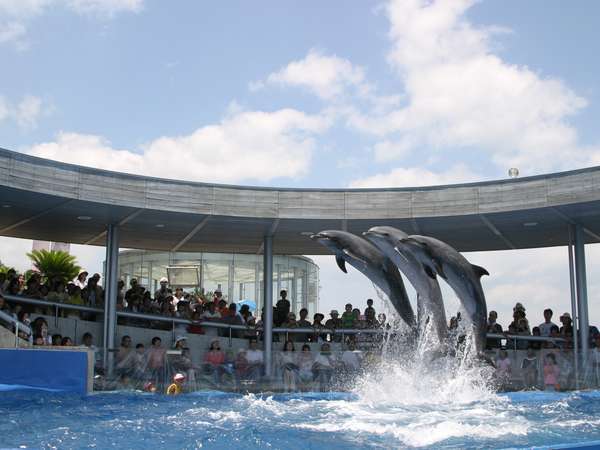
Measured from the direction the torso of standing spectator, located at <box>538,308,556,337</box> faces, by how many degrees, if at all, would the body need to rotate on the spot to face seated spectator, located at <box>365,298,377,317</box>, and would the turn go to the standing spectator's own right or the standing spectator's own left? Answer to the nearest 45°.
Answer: approximately 90° to the standing spectator's own right

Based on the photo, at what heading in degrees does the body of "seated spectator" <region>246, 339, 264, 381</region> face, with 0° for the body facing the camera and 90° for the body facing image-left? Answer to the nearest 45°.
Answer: approximately 0°

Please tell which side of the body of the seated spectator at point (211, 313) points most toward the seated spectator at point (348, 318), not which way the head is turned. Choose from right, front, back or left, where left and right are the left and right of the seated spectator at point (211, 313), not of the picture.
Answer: left

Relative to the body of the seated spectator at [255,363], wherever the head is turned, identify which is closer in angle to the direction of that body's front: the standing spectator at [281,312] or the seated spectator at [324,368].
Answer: the seated spectator

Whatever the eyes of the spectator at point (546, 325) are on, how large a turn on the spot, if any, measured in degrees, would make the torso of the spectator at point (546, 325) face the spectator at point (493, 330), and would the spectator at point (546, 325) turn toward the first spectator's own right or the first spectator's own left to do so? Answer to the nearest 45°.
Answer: approximately 45° to the first spectator's own right

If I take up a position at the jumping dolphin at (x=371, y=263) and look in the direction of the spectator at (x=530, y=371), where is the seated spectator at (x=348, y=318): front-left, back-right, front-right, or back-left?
front-left

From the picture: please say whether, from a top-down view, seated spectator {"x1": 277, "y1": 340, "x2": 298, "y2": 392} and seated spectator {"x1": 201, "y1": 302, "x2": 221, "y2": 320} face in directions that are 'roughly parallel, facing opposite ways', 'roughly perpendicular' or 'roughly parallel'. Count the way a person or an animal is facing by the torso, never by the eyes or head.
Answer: roughly parallel

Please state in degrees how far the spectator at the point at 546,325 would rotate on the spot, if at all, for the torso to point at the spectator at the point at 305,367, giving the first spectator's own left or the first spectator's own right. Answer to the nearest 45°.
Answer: approximately 45° to the first spectator's own right

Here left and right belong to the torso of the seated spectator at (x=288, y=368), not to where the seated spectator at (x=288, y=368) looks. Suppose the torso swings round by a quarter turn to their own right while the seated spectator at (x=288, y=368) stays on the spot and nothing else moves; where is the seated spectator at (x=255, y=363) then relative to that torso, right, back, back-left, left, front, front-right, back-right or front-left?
front

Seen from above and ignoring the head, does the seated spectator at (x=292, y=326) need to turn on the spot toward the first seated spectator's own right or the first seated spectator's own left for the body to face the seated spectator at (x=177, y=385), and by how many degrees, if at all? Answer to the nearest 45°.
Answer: approximately 45° to the first seated spectator's own right

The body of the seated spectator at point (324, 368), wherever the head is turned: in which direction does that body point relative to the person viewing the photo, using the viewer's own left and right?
facing the viewer

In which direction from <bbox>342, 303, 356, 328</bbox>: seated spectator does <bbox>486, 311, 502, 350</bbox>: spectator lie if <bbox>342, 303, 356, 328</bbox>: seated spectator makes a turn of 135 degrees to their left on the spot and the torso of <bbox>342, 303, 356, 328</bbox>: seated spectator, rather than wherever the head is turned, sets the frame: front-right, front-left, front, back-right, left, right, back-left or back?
front-right

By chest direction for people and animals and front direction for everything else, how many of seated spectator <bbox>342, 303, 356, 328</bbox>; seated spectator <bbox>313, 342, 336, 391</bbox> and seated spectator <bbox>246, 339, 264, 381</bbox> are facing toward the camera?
3

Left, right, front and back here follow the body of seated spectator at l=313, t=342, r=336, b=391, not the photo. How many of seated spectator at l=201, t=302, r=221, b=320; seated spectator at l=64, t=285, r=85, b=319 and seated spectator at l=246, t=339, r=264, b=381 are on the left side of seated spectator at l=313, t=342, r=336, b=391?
0

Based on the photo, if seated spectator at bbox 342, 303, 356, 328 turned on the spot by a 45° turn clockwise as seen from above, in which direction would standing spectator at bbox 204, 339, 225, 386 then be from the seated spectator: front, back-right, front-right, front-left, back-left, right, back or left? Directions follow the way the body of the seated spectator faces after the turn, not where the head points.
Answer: front

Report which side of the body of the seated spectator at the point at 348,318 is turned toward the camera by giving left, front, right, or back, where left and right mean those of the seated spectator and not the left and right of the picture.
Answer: front

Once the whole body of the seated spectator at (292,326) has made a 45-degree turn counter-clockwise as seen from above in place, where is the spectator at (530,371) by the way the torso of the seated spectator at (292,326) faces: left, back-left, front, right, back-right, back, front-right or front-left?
front

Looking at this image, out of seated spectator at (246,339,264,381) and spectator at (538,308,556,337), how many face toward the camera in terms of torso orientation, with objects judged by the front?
2

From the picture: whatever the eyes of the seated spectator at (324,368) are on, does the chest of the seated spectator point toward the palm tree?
no

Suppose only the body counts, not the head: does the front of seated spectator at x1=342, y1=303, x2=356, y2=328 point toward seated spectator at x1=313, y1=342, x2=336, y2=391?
yes
